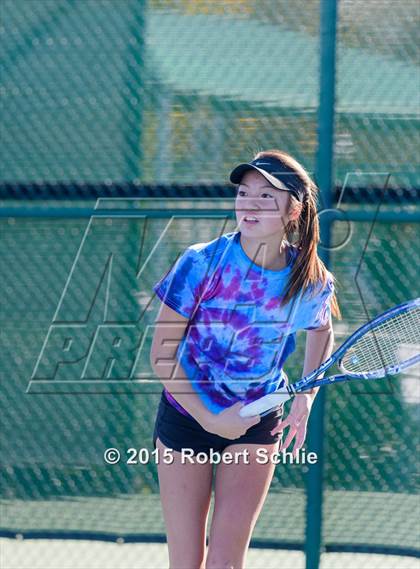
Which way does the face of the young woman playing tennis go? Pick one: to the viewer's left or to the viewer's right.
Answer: to the viewer's left

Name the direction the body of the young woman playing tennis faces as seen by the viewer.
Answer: toward the camera
